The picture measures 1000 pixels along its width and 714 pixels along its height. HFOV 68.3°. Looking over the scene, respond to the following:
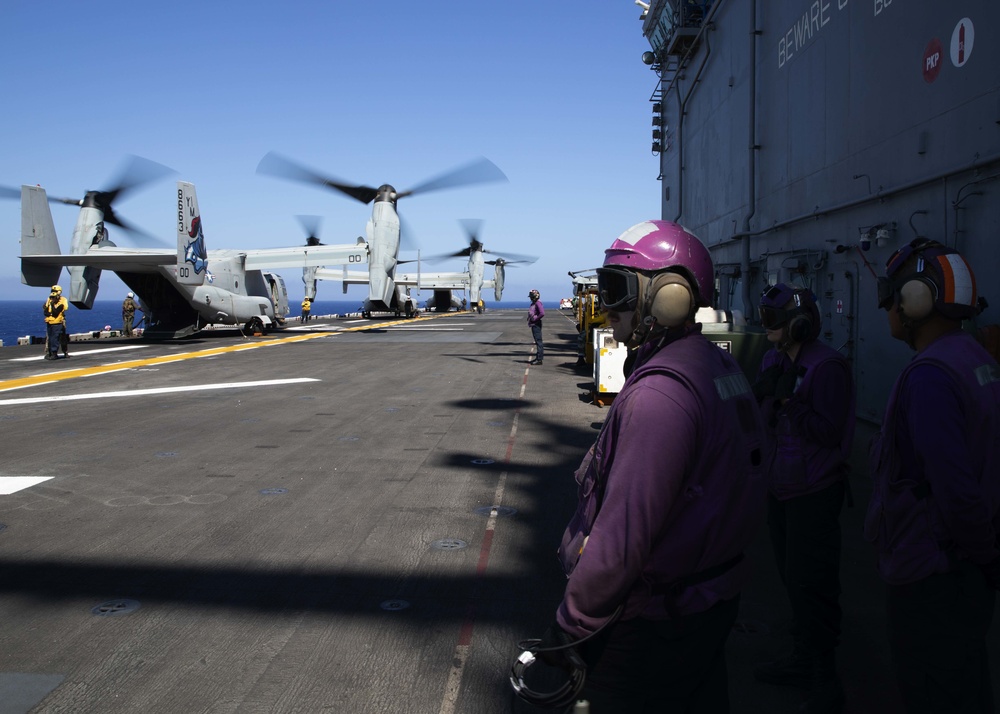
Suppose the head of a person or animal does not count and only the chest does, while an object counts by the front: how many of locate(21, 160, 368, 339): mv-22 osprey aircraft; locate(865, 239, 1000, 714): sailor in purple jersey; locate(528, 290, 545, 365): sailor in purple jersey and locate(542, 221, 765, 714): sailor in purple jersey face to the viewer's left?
3

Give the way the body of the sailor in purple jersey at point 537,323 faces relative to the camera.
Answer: to the viewer's left

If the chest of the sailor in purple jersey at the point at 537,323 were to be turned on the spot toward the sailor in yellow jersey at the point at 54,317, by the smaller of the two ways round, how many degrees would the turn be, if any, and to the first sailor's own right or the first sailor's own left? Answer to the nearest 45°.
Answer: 0° — they already face them

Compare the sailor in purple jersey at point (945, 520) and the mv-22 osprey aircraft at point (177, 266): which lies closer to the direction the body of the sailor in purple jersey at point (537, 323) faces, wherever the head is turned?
the mv-22 osprey aircraft

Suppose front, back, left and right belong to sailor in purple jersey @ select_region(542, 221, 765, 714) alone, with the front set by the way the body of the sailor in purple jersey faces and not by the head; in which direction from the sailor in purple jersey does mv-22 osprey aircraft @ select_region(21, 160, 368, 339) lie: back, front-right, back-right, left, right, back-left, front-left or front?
front-right

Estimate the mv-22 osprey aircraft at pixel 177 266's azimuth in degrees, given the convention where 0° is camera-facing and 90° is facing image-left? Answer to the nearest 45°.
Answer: approximately 225°

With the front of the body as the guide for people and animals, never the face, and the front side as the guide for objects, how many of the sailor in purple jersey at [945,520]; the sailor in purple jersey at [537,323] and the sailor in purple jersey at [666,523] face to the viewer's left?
3

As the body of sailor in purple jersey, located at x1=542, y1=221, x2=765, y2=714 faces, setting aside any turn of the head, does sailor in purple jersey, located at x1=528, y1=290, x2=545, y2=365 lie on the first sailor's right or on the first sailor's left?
on the first sailor's right

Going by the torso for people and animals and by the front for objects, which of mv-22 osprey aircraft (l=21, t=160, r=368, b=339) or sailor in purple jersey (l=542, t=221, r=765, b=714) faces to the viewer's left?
the sailor in purple jersey

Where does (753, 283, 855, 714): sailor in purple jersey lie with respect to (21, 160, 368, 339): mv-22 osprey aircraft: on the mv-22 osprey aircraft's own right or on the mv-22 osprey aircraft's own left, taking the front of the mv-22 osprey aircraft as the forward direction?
on the mv-22 osprey aircraft's own right

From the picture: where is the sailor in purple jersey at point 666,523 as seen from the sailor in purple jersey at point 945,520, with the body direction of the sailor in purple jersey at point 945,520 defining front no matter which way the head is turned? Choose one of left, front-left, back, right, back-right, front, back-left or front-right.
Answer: front-left

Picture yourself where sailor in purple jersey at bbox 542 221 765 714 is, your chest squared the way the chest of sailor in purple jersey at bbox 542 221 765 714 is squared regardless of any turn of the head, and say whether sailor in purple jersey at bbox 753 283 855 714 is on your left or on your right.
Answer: on your right

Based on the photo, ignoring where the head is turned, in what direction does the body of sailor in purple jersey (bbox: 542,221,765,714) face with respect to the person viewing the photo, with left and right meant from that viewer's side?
facing to the left of the viewer

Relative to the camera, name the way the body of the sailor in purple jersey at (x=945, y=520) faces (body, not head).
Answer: to the viewer's left
